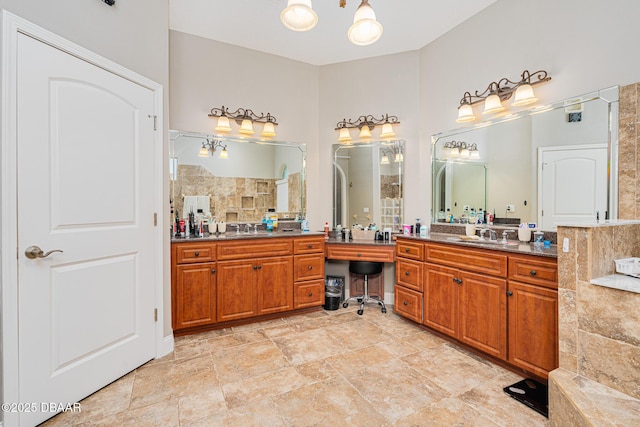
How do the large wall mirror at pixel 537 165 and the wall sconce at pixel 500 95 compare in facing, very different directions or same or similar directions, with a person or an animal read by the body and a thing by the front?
same or similar directions

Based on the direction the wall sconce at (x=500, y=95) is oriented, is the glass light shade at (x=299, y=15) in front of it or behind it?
in front

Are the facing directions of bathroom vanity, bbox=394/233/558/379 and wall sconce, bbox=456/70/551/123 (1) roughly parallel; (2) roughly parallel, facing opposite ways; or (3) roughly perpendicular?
roughly parallel

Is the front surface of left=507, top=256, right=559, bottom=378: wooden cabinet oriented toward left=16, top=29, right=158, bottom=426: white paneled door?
yes

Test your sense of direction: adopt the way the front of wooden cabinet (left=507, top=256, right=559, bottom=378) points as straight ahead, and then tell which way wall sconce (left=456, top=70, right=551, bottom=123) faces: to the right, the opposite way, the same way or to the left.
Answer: the same way

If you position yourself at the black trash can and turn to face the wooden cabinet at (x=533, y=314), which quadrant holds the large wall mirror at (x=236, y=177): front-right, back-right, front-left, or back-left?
back-right

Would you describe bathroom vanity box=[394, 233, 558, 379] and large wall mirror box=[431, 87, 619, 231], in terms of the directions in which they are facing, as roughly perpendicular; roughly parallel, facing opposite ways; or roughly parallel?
roughly parallel

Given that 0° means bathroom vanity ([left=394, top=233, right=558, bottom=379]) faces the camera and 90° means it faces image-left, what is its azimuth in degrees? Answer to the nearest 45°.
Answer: approximately 45°

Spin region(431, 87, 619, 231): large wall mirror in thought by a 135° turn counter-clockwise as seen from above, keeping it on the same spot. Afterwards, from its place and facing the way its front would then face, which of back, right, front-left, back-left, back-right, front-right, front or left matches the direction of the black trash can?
back

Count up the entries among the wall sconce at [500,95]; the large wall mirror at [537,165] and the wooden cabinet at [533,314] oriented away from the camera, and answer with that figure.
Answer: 0

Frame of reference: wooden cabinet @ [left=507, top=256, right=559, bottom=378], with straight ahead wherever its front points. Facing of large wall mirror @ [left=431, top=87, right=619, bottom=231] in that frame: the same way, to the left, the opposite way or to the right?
the same way

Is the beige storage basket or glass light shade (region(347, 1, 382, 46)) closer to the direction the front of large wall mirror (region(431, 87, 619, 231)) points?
the glass light shade

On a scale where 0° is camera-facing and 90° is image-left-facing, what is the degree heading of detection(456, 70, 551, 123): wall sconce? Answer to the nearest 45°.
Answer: approximately 45°

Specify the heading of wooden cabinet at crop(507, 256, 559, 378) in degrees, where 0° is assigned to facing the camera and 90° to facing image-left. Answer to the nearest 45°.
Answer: approximately 45°
